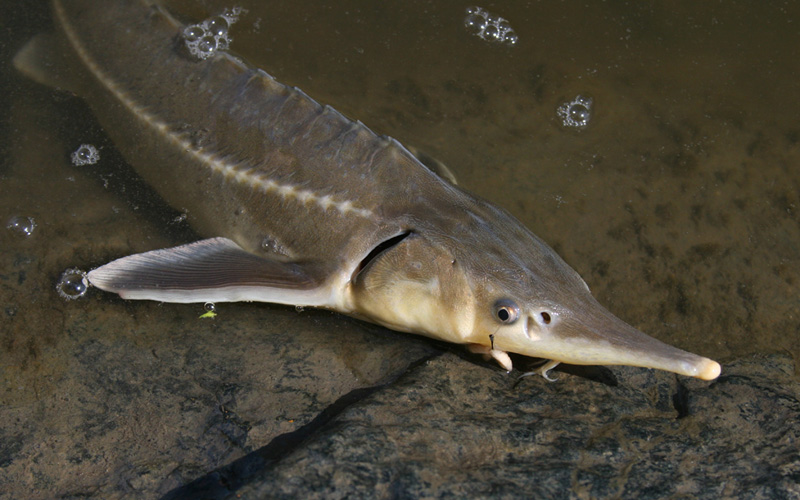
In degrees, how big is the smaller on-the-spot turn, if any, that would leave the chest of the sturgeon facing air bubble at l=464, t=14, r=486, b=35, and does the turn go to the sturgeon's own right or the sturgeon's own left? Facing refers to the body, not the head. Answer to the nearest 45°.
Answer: approximately 135° to the sturgeon's own left

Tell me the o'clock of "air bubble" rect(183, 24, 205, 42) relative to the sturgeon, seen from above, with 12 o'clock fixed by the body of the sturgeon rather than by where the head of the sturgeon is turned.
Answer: The air bubble is roughly at 6 o'clock from the sturgeon.

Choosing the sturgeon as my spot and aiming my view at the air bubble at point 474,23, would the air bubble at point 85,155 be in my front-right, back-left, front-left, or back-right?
back-left

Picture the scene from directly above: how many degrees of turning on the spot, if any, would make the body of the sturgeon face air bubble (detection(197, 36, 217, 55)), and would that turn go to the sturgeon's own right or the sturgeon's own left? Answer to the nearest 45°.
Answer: approximately 180°

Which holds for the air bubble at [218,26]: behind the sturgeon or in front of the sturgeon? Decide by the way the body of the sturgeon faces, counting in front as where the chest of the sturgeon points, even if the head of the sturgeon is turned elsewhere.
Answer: behind

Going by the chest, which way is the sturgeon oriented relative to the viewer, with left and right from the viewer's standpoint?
facing the viewer and to the right of the viewer

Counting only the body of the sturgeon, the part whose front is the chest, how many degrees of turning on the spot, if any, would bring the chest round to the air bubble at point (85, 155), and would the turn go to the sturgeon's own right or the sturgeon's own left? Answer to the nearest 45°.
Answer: approximately 180°
